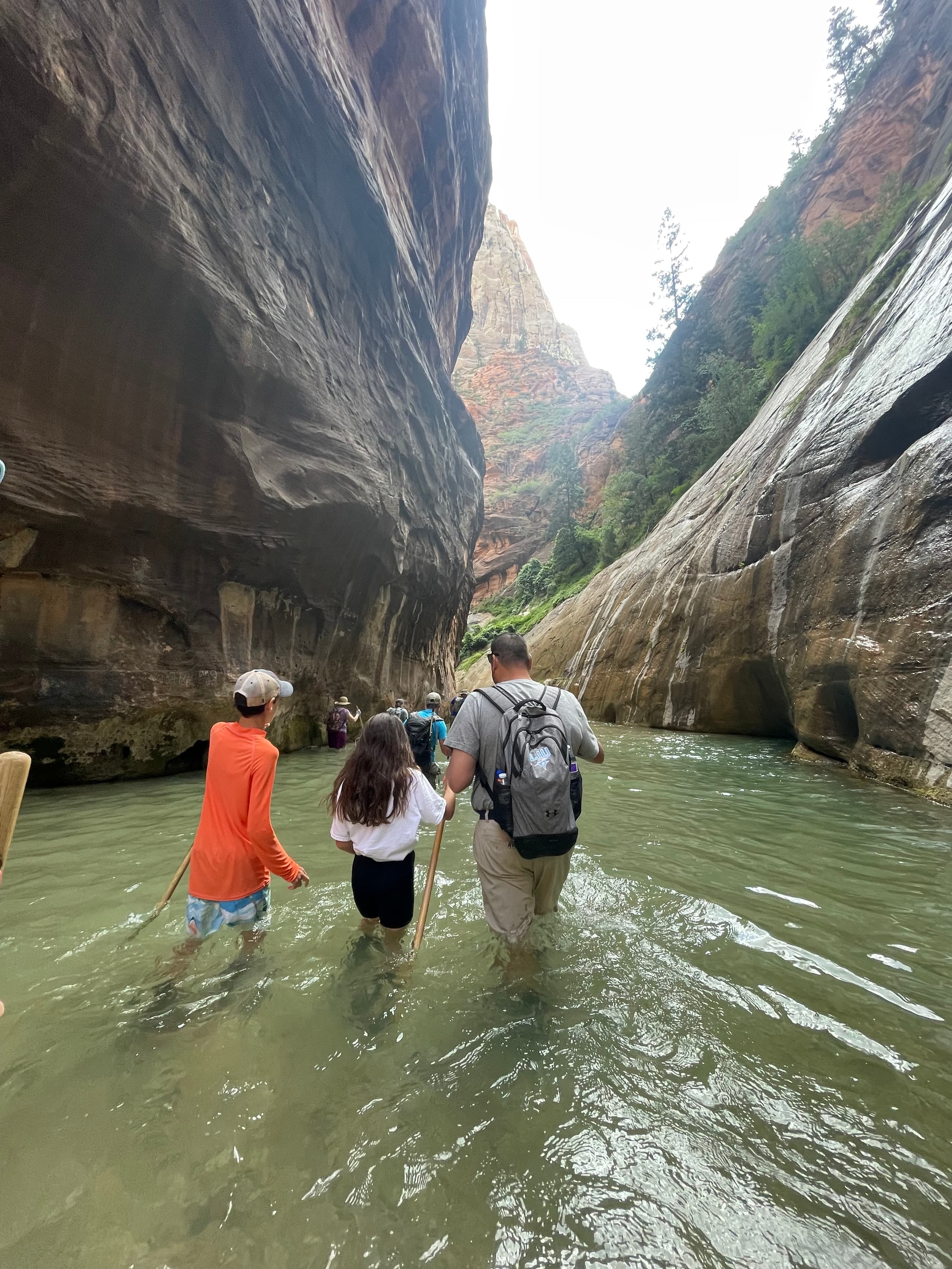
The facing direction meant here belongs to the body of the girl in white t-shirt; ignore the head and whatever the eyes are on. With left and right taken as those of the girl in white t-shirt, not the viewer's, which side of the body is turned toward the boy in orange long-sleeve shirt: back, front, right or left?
left

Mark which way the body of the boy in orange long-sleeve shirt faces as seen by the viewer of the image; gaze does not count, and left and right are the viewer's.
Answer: facing away from the viewer and to the right of the viewer

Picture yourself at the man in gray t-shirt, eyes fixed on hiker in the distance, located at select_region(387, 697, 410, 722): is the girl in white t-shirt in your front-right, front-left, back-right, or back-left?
front-left

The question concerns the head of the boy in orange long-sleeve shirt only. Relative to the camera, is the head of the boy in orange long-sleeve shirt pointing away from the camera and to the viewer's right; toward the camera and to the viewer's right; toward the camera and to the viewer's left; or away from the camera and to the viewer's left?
away from the camera and to the viewer's right

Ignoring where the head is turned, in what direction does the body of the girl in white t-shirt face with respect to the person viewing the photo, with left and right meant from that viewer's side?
facing away from the viewer

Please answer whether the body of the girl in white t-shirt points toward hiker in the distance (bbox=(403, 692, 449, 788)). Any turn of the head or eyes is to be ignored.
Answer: yes

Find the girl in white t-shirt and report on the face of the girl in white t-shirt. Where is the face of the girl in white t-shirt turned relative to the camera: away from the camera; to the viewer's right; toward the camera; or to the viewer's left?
away from the camera

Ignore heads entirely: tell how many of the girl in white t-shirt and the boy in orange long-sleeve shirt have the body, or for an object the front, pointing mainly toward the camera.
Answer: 0

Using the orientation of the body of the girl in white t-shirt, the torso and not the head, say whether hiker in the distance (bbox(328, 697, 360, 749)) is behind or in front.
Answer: in front

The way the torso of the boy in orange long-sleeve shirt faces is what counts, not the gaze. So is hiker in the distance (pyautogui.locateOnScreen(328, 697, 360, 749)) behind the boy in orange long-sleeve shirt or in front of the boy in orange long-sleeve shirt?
in front

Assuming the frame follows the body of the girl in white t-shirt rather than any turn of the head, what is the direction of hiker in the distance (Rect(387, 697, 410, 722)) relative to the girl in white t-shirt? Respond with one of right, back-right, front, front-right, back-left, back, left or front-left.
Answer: front
